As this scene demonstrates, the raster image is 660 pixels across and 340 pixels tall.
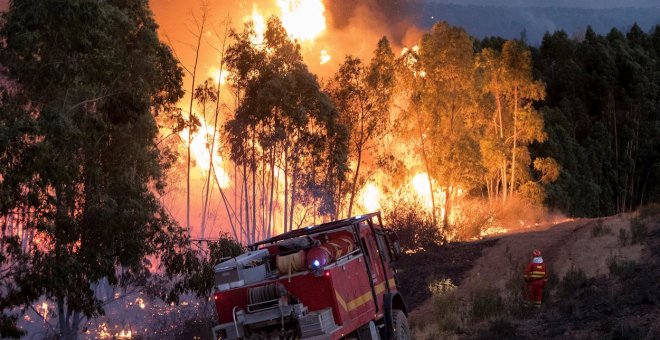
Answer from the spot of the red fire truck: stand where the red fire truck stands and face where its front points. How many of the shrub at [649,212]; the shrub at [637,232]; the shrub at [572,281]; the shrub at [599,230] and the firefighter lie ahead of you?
5

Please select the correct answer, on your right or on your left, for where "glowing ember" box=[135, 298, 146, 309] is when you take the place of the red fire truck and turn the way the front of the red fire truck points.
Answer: on your left

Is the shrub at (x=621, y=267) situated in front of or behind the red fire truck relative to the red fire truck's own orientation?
in front

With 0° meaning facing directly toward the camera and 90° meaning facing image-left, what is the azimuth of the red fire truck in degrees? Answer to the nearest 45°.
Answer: approximately 225°

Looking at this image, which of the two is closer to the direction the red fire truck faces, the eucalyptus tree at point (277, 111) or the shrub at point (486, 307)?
the shrub

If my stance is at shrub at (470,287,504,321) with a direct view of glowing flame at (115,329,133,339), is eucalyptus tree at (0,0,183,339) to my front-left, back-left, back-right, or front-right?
front-left

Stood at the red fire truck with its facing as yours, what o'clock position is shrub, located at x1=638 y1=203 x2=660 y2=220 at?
The shrub is roughly at 12 o'clock from the red fire truck.

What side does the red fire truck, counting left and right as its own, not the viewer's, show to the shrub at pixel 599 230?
front

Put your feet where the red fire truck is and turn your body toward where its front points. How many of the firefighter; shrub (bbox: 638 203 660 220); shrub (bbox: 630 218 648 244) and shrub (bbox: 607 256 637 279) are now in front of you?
4

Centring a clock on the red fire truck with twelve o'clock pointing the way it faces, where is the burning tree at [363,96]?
The burning tree is roughly at 11 o'clock from the red fire truck.

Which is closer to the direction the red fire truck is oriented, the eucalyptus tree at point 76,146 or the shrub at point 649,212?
the shrub

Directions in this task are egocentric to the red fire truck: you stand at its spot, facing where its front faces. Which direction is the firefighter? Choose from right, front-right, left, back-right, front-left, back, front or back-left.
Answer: front

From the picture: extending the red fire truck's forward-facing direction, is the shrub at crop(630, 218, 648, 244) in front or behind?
in front

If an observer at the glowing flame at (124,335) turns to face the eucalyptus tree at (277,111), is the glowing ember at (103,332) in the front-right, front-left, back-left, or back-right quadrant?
back-left

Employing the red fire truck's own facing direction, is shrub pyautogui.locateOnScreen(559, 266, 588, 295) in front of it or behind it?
in front

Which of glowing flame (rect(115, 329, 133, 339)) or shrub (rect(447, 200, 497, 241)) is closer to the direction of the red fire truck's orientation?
the shrub

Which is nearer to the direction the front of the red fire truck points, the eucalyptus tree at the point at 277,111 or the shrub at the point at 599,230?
the shrub
